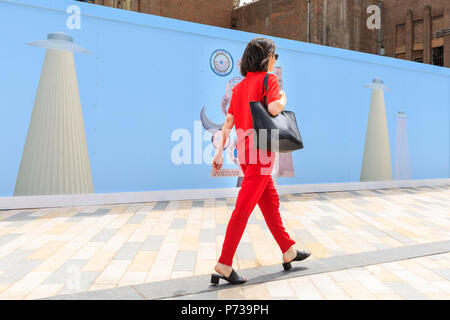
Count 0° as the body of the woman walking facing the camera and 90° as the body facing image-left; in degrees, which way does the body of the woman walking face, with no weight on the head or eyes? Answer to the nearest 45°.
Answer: approximately 225°

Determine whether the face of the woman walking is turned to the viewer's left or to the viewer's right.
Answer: to the viewer's right
